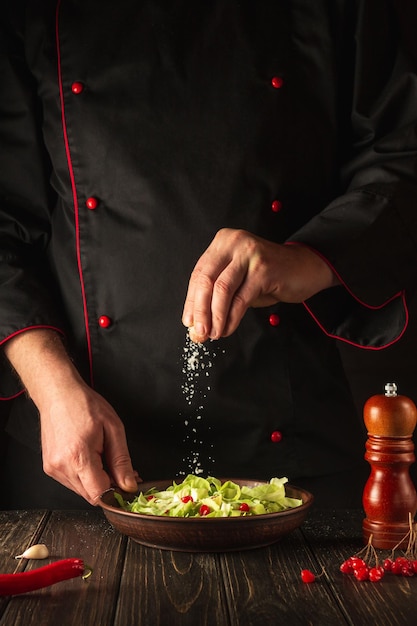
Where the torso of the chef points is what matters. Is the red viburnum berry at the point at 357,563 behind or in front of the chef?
in front

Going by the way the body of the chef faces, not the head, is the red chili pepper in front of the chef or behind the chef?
in front

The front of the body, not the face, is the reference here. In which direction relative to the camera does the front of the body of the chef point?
toward the camera

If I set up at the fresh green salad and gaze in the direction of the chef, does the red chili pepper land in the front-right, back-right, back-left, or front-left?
back-left

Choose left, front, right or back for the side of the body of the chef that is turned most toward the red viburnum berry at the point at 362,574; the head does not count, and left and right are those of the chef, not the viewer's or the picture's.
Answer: front
